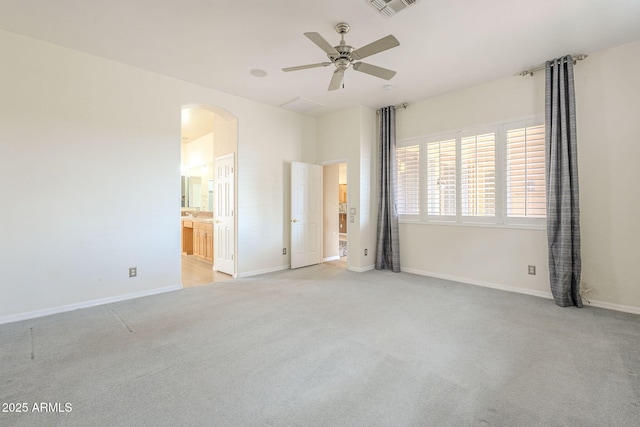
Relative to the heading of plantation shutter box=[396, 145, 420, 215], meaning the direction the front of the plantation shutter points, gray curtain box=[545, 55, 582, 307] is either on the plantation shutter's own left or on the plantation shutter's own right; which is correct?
on the plantation shutter's own left

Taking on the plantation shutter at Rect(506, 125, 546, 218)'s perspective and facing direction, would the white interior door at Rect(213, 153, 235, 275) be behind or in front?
in front

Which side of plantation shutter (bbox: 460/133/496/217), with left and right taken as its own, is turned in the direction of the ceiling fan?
front

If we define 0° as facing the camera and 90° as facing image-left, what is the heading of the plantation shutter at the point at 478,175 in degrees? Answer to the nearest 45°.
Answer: approximately 45°

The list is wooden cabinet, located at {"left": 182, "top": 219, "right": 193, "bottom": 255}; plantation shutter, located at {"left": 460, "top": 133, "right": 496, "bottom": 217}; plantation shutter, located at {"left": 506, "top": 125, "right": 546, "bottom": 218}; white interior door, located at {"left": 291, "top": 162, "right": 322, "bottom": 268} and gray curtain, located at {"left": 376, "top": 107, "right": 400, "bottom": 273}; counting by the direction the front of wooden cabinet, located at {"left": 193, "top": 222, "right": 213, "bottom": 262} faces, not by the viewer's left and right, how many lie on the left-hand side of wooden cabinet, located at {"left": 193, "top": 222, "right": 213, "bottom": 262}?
4

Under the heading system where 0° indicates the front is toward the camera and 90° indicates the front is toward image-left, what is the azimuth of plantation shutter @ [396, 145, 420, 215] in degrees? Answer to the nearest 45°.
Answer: approximately 45°

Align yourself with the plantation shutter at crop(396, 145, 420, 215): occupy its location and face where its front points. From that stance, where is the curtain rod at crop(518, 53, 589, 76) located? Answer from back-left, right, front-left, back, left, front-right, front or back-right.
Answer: left

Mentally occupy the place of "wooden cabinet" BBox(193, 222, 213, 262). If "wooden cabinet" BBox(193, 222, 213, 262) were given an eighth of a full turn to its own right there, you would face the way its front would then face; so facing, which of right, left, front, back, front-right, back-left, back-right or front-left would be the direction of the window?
back-left

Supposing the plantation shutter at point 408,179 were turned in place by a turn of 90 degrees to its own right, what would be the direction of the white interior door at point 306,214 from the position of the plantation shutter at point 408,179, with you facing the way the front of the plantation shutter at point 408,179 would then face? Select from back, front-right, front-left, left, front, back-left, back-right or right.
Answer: front-left

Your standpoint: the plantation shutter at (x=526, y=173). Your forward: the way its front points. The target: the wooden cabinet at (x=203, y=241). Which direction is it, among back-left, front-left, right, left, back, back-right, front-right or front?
front-right
